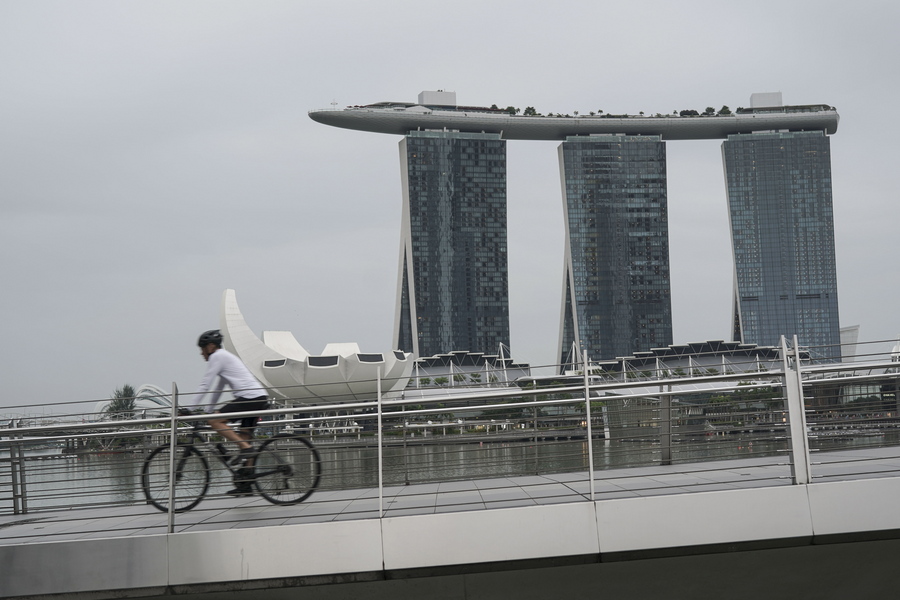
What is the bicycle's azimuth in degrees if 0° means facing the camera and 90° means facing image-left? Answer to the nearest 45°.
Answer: approximately 90°

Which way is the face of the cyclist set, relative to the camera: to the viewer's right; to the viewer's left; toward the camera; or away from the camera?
to the viewer's left

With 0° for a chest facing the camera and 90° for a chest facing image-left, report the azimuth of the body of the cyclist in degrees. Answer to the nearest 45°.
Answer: approximately 90°
